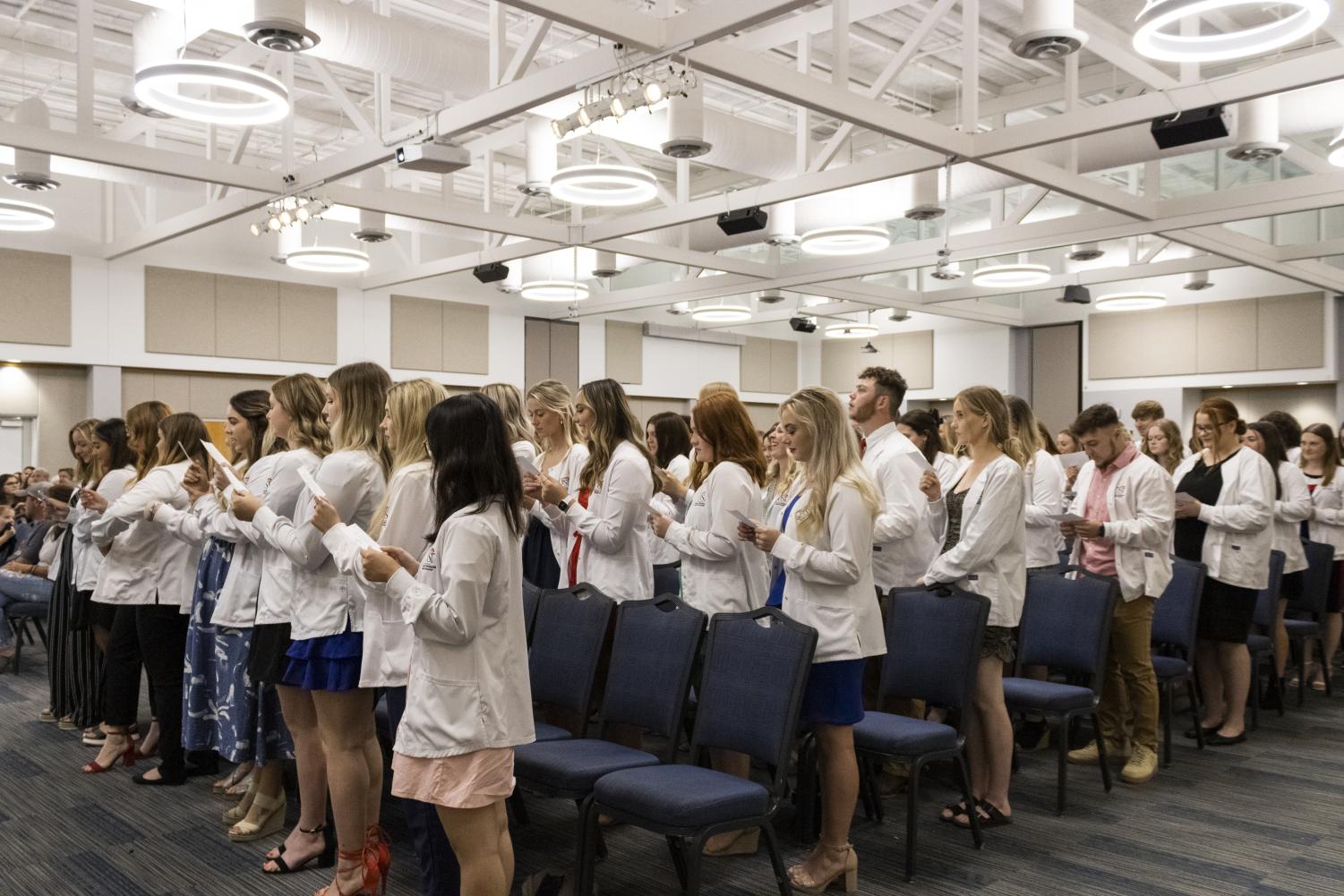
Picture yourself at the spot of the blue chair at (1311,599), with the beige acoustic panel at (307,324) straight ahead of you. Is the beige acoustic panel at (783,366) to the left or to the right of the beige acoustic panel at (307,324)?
right

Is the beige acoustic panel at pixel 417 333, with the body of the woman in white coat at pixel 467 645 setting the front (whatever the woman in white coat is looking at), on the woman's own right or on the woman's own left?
on the woman's own right

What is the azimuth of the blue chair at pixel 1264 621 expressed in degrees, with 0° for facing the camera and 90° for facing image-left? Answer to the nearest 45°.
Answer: approximately 45°

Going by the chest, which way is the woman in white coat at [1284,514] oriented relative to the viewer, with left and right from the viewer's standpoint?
facing the viewer and to the left of the viewer

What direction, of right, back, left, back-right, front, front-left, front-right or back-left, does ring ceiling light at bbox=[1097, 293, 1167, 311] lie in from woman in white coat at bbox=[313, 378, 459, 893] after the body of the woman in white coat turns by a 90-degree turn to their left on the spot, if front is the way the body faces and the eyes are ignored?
back-left

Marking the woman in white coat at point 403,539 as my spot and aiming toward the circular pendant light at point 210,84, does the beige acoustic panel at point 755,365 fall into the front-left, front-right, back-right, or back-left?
front-right

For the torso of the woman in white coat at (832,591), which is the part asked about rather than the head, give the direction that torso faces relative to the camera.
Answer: to the viewer's left

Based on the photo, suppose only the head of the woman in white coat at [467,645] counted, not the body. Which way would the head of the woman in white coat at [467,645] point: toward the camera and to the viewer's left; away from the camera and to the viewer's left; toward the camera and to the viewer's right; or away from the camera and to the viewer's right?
away from the camera and to the viewer's left

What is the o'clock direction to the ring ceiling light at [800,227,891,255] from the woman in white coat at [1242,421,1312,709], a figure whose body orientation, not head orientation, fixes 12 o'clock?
The ring ceiling light is roughly at 2 o'clock from the woman in white coat.

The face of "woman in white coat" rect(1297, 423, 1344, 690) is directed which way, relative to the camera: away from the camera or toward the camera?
toward the camera

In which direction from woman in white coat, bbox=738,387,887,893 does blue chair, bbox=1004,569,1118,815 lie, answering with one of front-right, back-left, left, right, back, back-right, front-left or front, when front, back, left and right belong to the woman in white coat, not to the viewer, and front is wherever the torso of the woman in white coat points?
back-right

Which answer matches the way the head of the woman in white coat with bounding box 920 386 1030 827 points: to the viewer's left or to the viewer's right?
to the viewer's left

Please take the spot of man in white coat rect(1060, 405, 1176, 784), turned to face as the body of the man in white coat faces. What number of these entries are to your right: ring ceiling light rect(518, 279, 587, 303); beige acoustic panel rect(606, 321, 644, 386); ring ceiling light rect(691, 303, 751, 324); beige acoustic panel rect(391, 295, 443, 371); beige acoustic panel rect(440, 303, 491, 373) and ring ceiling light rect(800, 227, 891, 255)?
6

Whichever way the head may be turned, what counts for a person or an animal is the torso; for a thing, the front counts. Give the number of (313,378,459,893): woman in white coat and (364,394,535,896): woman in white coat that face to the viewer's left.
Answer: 2

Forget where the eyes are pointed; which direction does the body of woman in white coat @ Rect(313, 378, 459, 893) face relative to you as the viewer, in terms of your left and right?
facing to the left of the viewer

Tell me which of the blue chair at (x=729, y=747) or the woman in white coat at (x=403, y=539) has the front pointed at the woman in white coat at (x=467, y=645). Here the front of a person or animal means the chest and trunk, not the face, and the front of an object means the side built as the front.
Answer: the blue chair

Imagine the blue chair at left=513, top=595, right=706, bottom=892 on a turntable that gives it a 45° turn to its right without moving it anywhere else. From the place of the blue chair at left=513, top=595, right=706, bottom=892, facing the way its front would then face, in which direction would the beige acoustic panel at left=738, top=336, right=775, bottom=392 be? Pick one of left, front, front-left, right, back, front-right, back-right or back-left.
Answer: right
